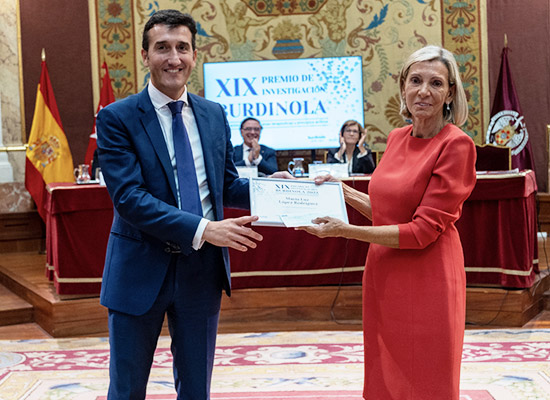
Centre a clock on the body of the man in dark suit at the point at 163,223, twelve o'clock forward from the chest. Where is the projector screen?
The projector screen is roughly at 8 o'clock from the man in dark suit.

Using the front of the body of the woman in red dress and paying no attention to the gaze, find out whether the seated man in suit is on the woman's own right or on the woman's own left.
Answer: on the woman's own right

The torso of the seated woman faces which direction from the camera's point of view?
toward the camera

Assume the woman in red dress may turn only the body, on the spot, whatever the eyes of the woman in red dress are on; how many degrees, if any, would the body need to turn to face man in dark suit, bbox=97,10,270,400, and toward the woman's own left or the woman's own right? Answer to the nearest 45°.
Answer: approximately 45° to the woman's own right

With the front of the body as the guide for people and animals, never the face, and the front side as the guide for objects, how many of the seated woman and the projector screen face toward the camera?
2

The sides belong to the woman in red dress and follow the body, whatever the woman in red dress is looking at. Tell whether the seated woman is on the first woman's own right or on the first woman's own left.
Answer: on the first woman's own right

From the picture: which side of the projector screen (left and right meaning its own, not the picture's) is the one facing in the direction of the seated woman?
front

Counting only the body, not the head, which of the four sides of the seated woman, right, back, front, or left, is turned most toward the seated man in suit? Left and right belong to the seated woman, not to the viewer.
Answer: right

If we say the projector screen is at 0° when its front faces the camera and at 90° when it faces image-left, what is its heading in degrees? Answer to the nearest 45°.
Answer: approximately 0°

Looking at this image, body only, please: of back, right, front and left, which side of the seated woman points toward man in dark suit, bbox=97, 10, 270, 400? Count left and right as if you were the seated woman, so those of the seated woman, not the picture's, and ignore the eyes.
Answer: front
